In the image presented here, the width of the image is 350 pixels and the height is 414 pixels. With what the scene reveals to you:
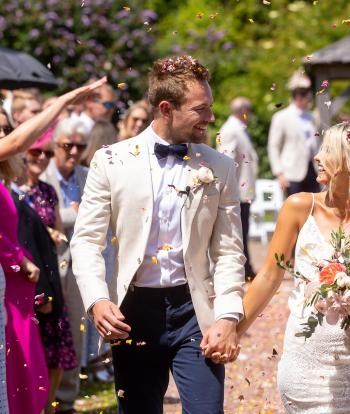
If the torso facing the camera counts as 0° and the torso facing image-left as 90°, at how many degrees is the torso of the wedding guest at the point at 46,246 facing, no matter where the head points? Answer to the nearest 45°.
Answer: approximately 315°

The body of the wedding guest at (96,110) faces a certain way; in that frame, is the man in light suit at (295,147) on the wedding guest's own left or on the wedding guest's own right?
on the wedding guest's own left

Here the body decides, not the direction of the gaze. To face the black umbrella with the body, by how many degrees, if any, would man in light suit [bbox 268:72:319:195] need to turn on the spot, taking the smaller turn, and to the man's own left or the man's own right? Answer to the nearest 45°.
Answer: approximately 90° to the man's own right

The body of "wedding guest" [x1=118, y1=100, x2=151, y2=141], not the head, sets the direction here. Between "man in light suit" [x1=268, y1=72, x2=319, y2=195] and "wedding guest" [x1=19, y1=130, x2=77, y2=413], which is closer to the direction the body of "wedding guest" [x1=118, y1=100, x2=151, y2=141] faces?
the wedding guest

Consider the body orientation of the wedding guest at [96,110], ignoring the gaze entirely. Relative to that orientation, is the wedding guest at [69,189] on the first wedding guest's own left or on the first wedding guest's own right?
on the first wedding guest's own right

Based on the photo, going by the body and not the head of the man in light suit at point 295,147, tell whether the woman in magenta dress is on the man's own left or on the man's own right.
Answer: on the man's own right

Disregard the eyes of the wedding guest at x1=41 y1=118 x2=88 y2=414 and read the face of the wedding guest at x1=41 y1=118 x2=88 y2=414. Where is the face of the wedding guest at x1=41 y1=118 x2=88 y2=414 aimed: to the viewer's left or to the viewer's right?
to the viewer's right
